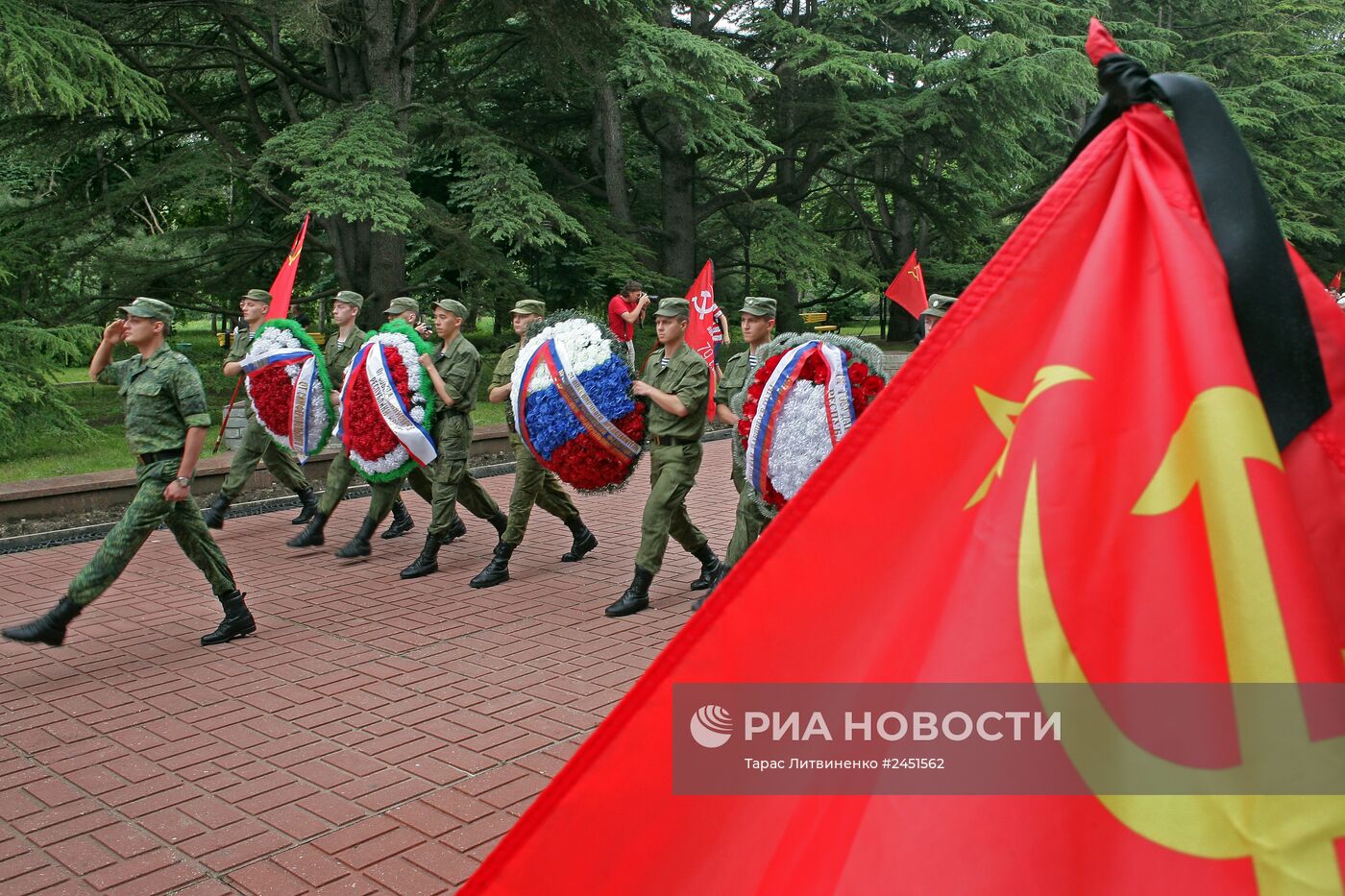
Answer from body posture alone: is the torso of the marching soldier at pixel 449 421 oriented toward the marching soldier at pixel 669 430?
no

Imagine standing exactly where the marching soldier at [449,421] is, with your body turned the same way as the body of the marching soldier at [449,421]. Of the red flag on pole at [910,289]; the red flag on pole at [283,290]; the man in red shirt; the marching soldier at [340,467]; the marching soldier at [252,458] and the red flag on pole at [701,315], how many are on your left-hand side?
0

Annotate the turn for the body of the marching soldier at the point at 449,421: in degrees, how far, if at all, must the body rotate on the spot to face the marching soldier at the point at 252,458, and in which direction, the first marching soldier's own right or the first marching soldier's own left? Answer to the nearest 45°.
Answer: approximately 45° to the first marching soldier's own right

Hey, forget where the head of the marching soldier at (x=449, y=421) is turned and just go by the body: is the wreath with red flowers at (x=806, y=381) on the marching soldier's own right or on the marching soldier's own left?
on the marching soldier's own left

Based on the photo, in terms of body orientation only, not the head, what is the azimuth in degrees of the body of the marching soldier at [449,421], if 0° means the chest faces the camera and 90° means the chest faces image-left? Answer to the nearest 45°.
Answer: approximately 90°

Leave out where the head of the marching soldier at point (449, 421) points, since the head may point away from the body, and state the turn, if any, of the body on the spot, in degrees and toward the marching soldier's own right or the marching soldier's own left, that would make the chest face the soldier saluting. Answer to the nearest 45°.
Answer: approximately 45° to the marching soldier's own left

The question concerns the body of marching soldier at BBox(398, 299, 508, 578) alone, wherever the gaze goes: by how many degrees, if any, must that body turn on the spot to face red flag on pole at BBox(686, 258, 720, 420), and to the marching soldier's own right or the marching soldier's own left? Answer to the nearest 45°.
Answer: approximately 135° to the marching soldier's own right

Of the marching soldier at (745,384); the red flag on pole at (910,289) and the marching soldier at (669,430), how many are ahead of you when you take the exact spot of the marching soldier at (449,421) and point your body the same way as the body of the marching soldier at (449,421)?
0

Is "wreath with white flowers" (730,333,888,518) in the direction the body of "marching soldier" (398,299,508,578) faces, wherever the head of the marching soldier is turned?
no

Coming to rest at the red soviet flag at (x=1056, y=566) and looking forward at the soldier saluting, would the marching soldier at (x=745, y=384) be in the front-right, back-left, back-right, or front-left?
front-right

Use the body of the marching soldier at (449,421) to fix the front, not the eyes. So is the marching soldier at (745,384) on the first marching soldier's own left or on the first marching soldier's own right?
on the first marching soldier's own left

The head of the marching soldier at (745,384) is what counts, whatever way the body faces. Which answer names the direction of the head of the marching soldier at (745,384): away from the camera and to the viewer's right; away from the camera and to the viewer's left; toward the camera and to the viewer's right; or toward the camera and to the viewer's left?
toward the camera and to the viewer's left

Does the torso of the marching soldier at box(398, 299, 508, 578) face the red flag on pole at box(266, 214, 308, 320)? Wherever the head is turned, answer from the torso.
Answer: no

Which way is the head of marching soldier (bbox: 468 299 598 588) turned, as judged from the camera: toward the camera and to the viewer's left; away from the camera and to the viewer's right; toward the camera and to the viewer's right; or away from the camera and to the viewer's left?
toward the camera and to the viewer's left

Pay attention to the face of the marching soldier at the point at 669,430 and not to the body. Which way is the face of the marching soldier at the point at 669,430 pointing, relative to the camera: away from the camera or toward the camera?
toward the camera

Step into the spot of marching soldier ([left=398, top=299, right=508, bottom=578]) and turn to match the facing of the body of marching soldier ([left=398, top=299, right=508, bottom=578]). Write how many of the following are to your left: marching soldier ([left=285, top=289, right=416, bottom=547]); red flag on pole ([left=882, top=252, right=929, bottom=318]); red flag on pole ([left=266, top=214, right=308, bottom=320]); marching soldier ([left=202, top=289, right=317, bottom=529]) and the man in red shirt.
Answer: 0
